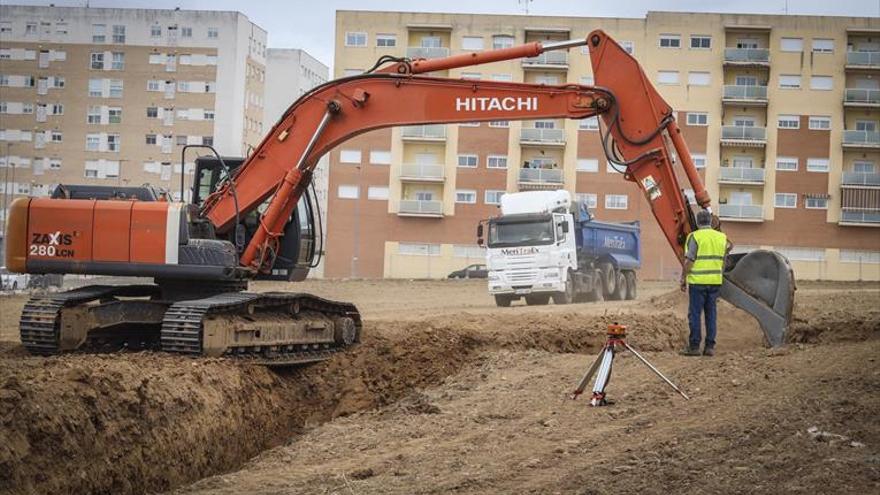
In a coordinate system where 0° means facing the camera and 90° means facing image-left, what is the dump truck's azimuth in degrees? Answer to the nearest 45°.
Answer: approximately 45°

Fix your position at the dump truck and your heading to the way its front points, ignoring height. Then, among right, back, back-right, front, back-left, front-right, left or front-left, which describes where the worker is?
front-left

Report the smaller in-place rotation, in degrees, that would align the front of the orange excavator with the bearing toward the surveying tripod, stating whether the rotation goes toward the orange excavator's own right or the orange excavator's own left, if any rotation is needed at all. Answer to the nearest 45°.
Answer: approximately 45° to the orange excavator's own right

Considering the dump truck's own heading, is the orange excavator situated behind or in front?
in front

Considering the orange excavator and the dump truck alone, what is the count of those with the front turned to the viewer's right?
1

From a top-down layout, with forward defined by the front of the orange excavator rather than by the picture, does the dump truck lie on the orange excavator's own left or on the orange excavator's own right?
on the orange excavator's own left

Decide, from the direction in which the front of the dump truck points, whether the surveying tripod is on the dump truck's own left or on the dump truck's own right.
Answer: on the dump truck's own left

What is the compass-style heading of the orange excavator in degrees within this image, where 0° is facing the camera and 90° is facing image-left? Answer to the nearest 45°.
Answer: approximately 270°
